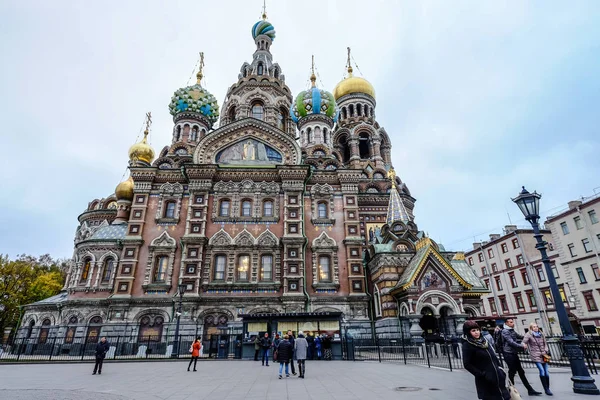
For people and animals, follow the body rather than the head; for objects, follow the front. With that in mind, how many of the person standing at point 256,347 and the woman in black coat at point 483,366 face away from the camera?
1

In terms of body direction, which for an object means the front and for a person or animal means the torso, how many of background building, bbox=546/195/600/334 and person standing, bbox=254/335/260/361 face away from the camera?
1

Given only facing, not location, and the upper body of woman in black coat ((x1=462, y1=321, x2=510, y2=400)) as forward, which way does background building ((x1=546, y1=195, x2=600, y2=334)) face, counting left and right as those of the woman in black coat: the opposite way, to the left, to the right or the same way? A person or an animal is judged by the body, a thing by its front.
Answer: to the right

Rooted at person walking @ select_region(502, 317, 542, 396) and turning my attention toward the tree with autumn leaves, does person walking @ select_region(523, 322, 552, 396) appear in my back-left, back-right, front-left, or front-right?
back-right

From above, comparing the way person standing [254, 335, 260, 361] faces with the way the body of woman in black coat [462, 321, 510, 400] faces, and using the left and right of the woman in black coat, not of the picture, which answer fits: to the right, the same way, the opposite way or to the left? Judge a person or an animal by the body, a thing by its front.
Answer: the opposite way

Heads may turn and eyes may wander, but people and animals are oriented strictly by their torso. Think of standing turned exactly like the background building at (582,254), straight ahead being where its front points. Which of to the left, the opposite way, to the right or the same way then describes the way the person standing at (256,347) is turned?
to the right

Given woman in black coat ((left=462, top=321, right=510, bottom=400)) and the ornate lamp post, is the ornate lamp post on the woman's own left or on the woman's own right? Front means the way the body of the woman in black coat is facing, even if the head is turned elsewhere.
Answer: on the woman's own left

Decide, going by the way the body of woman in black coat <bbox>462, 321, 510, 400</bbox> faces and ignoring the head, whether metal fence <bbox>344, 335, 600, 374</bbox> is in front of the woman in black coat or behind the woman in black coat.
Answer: behind

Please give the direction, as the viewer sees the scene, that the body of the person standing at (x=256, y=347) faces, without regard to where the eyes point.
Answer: away from the camera
